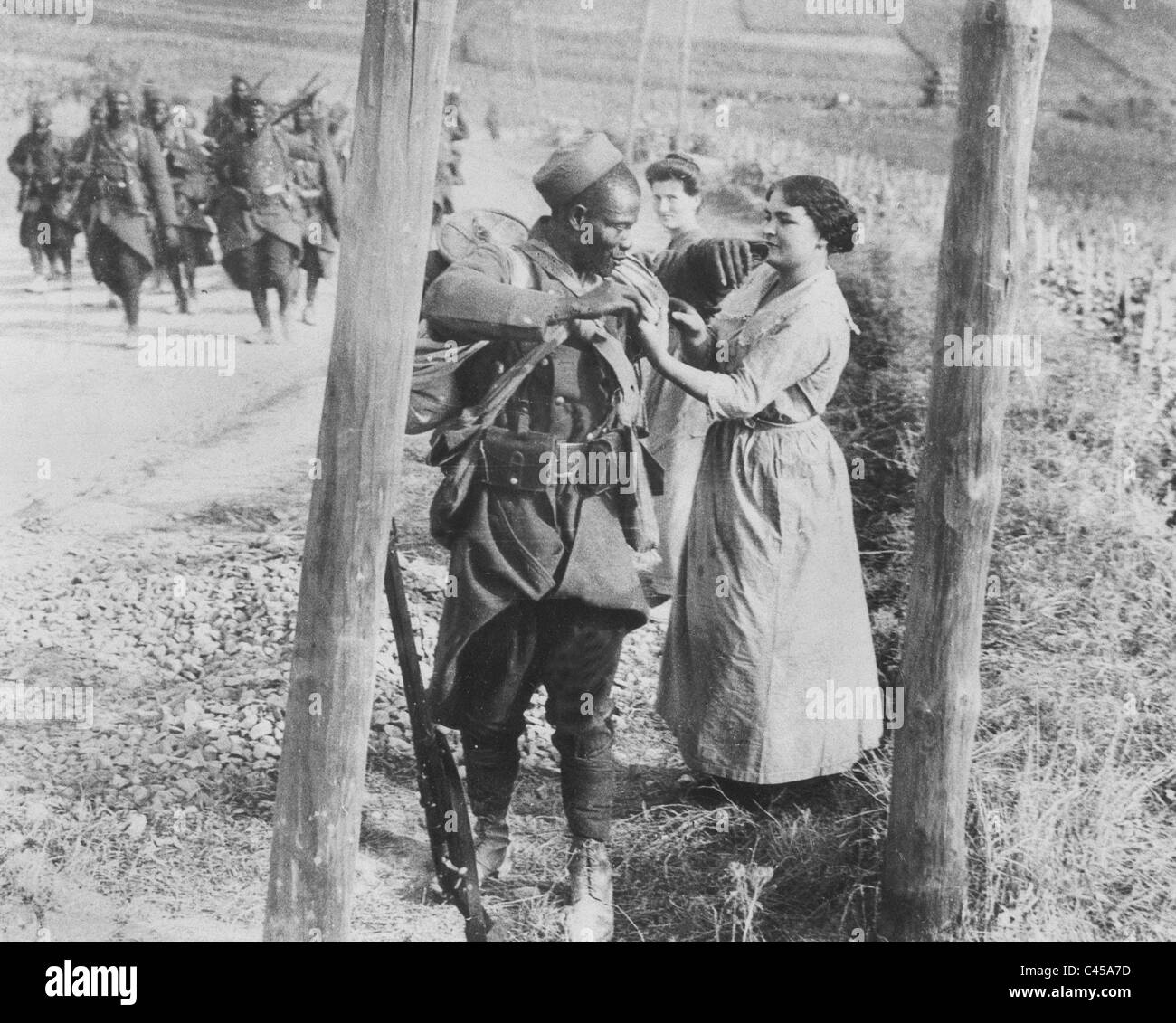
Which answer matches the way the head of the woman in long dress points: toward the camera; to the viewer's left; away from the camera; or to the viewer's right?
to the viewer's left

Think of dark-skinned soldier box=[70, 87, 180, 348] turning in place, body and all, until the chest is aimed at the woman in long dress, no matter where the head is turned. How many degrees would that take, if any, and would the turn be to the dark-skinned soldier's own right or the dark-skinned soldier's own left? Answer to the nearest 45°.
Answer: approximately 45° to the dark-skinned soldier's own left

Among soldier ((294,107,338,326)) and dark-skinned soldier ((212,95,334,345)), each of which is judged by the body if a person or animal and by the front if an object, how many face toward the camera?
2

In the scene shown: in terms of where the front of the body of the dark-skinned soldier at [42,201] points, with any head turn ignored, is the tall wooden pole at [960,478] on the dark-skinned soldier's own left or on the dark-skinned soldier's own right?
on the dark-skinned soldier's own left

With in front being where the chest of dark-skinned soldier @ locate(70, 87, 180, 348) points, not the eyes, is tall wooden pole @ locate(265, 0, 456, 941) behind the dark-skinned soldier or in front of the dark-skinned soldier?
in front
